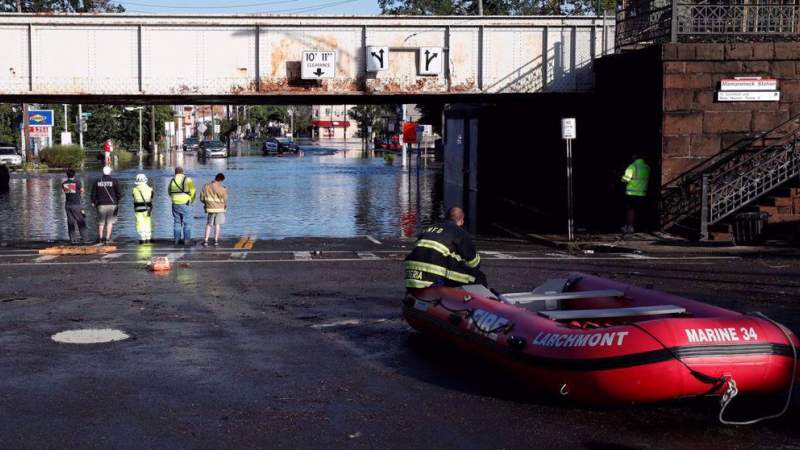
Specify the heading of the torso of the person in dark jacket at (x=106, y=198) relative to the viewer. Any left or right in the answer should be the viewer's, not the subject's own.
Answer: facing away from the viewer

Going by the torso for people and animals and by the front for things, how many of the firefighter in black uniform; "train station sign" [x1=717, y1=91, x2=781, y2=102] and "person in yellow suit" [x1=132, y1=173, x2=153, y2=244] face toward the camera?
1

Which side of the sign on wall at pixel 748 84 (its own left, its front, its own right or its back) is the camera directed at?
front

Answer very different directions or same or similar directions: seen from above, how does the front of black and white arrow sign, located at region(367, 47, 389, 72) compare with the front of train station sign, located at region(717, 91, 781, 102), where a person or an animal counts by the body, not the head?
same or similar directions

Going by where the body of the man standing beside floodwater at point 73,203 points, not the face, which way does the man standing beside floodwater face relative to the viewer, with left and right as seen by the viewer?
facing away from the viewer

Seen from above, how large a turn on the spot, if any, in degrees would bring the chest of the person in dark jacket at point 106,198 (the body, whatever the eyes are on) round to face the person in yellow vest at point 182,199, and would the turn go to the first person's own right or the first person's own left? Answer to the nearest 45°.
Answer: approximately 135° to the first person's own right

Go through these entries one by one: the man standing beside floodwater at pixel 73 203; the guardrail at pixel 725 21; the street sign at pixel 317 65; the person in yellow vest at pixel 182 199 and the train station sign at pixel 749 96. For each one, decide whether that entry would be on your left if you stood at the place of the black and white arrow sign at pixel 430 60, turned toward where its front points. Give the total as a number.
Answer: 2

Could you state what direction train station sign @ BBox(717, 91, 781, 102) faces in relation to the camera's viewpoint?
facing the viewer

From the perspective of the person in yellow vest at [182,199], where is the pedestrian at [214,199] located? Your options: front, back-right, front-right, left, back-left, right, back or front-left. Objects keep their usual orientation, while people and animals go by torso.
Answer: right

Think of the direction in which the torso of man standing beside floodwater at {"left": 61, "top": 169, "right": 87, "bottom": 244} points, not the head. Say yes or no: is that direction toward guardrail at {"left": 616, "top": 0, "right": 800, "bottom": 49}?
no

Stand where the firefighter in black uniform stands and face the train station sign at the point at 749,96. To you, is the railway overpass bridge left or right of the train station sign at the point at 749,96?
left

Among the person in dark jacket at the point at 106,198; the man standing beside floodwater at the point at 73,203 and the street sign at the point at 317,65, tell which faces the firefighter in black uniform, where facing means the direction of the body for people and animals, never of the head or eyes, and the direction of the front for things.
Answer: the street sign

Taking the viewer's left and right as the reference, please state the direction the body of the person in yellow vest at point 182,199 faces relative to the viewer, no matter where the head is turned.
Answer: facing away from the viewer

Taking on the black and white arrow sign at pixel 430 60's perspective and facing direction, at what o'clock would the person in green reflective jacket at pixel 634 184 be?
The person in green reflective jacket is roughly at 10 o'clock from the black and white arrow sign.
